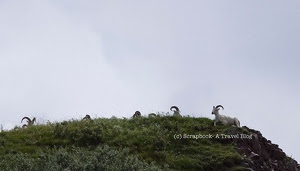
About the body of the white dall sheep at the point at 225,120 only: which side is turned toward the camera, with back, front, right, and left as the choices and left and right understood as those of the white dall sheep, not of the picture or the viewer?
left
